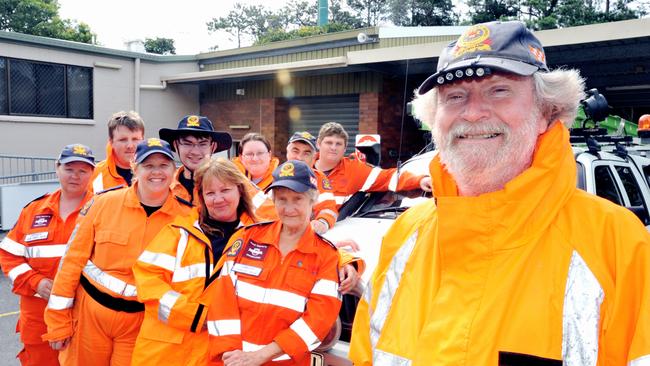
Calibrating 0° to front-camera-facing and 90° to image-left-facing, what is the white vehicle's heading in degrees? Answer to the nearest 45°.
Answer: approximately 45°

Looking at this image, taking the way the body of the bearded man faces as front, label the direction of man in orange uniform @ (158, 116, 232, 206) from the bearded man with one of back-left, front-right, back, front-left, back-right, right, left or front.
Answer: right

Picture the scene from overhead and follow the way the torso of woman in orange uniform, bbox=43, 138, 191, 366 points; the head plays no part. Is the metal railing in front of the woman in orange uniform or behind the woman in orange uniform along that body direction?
behind

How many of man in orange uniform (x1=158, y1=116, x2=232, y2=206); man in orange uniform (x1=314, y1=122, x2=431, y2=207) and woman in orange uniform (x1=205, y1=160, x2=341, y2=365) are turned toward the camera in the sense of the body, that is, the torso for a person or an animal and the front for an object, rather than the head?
3

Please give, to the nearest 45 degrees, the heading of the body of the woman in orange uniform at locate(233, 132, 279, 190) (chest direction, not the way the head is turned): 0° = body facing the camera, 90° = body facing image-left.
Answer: approximately 0°

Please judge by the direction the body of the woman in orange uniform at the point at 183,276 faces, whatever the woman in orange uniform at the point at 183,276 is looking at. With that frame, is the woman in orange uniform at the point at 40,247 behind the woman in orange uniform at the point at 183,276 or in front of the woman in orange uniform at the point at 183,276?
behind
